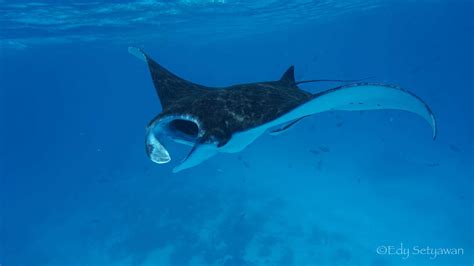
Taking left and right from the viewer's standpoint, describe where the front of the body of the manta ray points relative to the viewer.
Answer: facing the viewer and to the left of the viewer
